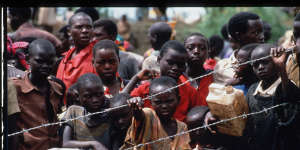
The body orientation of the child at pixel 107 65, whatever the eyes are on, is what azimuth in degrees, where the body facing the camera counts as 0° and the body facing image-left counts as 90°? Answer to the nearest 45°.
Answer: approximately 0°

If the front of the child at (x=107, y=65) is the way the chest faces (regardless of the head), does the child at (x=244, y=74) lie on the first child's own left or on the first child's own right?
on the first child's own left

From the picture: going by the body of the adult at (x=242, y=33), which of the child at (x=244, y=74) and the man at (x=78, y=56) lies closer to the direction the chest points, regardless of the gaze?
the child

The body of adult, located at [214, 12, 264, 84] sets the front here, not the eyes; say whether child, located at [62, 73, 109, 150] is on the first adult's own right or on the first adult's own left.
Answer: on the first adult's own right
